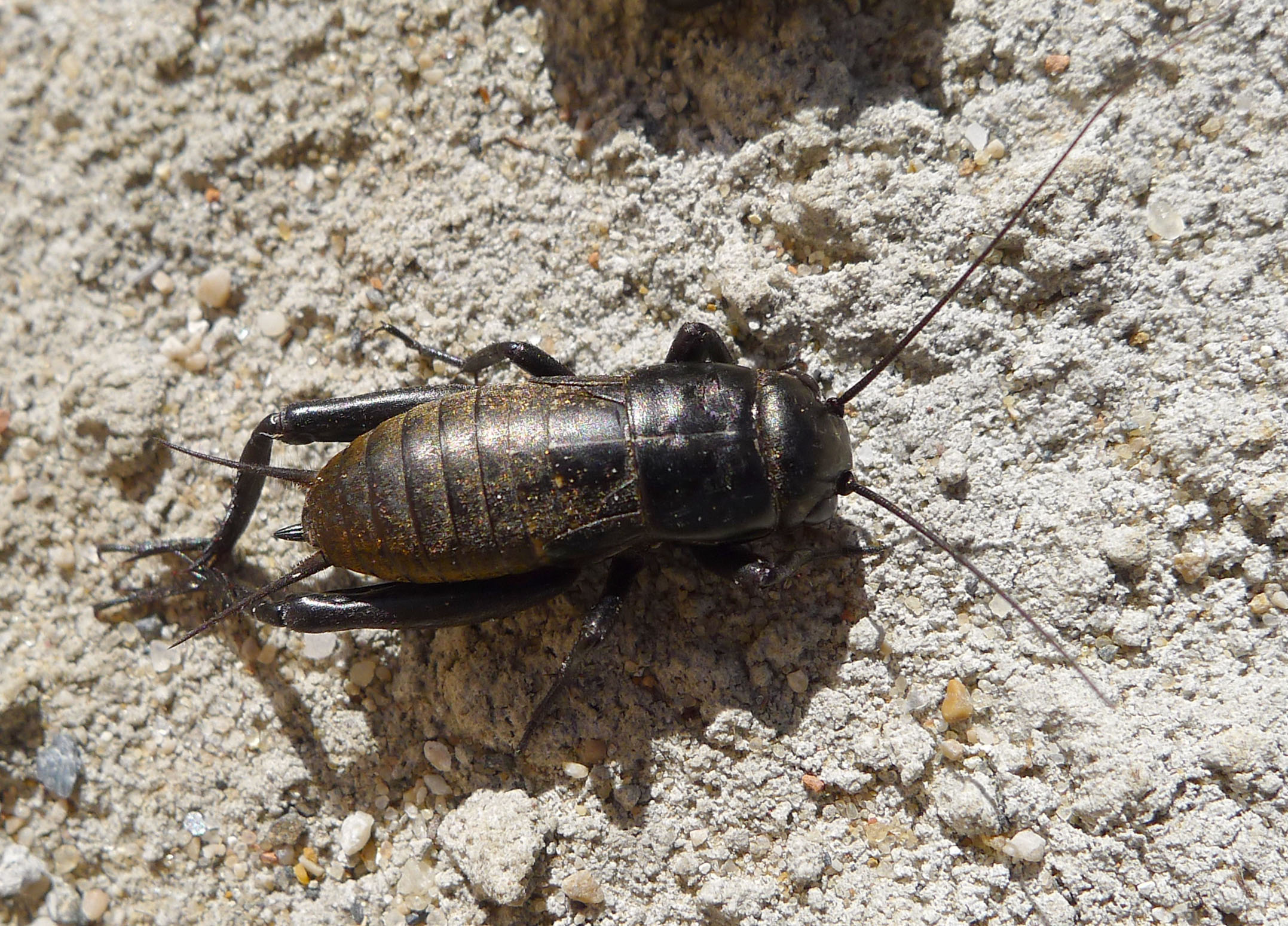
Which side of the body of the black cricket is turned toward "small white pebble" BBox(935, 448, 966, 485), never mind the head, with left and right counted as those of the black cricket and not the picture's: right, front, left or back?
front

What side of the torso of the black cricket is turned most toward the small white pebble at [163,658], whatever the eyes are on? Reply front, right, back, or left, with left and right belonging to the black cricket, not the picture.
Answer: back

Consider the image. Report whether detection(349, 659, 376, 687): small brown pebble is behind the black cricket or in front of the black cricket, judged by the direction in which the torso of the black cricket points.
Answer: behind

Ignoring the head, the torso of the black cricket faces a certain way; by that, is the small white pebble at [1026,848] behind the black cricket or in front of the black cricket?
in front

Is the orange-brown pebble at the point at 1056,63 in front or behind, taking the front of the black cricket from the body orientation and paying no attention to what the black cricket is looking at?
in front

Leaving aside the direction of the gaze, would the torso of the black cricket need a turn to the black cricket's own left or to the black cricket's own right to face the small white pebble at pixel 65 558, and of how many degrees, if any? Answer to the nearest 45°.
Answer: approximately 135° to the black cricket's own left

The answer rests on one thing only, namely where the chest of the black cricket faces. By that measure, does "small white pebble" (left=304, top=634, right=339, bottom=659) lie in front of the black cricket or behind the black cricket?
behind

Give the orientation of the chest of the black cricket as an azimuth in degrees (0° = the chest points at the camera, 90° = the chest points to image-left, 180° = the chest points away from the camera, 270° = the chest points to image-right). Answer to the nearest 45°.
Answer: approximately 270°

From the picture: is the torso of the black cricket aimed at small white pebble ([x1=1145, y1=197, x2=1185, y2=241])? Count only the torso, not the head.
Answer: yes

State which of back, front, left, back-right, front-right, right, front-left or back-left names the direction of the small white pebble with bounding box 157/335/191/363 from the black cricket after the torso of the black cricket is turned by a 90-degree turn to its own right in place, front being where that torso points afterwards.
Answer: back-right

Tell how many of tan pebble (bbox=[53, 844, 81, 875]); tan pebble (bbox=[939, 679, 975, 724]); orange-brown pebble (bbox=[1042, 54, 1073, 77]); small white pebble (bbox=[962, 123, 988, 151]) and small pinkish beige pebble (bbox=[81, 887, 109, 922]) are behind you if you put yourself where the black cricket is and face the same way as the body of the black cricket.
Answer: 2
